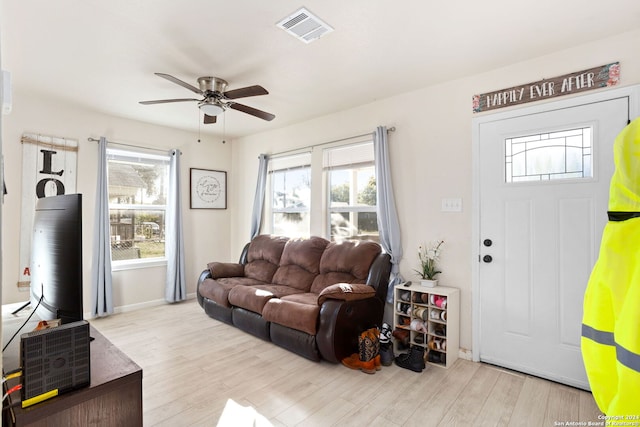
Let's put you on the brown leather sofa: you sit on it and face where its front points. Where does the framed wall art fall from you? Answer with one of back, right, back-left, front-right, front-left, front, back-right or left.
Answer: right

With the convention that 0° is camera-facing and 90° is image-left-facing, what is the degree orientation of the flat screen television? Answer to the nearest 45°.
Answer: approximately 225°

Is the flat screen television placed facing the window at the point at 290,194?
yes

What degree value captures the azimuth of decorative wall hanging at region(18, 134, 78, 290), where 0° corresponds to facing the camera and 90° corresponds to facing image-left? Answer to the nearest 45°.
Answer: approximately 0°

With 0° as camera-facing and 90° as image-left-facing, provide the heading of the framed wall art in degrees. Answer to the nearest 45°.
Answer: approximately 315°

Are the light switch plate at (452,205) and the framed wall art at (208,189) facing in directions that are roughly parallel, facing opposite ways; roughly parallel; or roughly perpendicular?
roughly perpendicular

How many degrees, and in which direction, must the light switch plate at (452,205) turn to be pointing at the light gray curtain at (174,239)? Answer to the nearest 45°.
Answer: approximately 90° to its right

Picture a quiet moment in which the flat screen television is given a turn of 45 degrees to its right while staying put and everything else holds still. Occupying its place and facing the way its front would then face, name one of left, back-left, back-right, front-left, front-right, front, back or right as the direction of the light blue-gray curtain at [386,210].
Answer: front

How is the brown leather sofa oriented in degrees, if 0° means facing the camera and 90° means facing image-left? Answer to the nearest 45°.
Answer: approximately 45°

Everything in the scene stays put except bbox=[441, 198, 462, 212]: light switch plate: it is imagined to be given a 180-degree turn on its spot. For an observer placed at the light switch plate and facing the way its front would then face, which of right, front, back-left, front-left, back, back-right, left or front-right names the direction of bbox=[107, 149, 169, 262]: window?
left

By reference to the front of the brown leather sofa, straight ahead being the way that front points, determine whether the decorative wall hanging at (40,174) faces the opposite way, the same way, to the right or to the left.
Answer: to the left

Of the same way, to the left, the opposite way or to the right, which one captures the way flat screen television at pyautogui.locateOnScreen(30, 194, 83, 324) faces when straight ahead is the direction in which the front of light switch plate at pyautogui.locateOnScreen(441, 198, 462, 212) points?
the opposite way

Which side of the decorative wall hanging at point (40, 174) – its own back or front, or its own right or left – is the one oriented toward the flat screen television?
front

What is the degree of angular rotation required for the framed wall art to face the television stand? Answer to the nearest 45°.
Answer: approximately 45° to its right

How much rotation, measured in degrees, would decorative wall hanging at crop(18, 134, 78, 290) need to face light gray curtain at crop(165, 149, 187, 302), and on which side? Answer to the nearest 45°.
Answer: approximately 90° to its left
